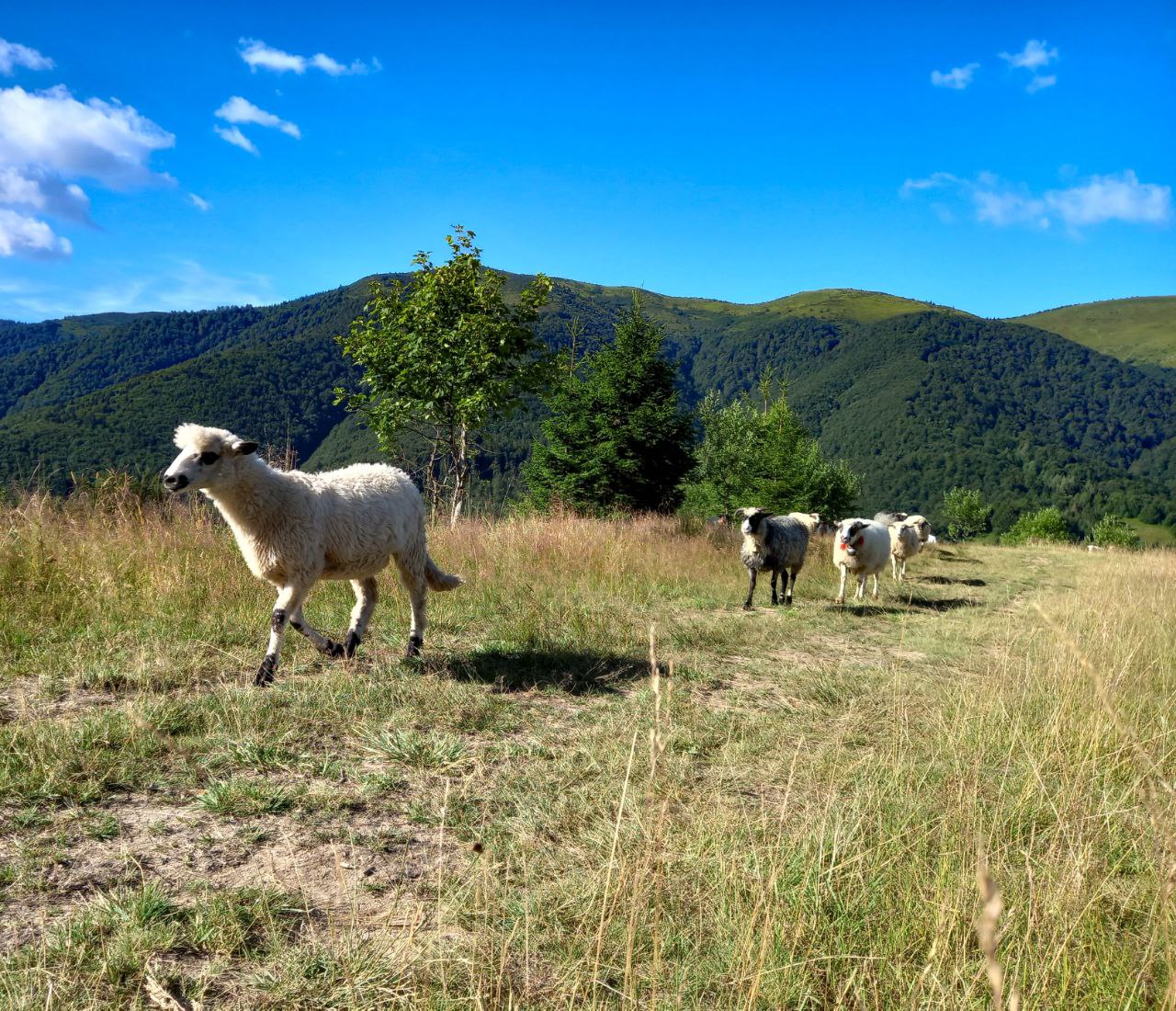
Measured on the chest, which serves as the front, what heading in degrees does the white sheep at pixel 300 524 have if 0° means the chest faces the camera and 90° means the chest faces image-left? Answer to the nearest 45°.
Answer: approximately 45°

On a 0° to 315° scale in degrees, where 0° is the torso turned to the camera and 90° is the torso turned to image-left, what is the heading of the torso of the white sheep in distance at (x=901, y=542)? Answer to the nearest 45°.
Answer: approximately 45°

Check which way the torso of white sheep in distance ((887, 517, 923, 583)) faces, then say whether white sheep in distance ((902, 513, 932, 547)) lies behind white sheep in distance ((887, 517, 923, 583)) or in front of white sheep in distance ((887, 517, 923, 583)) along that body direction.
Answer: behind

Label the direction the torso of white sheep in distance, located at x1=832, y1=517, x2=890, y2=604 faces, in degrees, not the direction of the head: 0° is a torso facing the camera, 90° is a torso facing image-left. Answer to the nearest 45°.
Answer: approximately 45°

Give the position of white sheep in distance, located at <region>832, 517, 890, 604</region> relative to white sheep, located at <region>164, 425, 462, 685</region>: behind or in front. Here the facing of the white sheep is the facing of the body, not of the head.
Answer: behind

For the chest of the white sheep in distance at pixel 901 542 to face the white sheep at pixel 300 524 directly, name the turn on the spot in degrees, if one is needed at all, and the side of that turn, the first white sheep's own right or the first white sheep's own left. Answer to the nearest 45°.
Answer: approximately 45° to the first white sheep's own left
